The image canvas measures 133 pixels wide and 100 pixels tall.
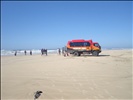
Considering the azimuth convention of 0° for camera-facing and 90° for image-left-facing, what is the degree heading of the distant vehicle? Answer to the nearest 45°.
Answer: approximately 270°
